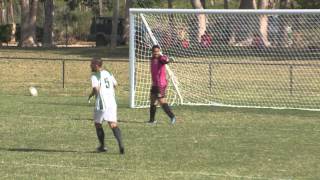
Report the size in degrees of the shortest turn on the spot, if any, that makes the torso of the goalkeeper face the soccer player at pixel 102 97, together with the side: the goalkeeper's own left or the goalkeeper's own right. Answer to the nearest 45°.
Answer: approximately 45° to the goalkeeper's own left

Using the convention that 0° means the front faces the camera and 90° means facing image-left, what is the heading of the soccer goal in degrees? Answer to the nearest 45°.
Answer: approximately 45°

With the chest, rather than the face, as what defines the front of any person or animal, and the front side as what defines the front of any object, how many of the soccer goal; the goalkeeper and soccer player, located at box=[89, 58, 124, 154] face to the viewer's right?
0

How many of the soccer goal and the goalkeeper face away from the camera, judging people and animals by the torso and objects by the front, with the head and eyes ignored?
0

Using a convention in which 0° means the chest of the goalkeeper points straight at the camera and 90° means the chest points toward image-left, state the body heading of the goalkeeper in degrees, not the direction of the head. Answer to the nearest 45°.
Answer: approximately 45°

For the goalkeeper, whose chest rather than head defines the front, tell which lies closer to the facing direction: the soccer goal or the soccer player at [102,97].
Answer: the soccer player
